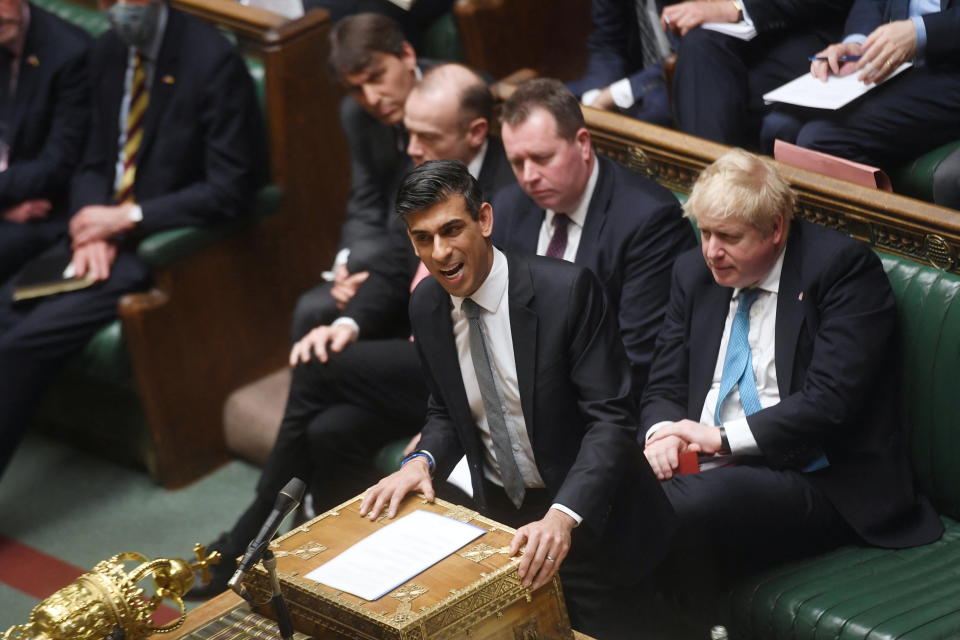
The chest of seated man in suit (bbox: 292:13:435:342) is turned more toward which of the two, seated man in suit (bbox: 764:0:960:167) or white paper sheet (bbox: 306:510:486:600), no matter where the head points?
the white paper sheet

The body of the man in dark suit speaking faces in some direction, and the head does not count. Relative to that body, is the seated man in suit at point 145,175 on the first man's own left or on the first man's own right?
on the first man's own right

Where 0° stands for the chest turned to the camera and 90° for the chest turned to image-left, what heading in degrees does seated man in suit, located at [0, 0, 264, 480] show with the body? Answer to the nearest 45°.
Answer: approximately 45°

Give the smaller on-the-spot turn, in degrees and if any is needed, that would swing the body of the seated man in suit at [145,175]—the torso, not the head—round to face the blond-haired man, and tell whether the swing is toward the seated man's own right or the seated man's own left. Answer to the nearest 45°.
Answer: approximately 90° to the seated man's own left

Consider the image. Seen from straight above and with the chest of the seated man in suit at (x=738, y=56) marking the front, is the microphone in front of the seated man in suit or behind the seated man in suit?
in front

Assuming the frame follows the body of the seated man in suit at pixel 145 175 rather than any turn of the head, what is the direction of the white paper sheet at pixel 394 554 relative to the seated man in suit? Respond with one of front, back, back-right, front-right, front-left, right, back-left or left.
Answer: front-left

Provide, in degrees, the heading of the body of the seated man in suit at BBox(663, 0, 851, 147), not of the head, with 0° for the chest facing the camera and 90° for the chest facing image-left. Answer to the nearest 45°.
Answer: approximately 45°

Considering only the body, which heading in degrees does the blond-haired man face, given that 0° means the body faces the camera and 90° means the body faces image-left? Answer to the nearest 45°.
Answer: approximately 45°

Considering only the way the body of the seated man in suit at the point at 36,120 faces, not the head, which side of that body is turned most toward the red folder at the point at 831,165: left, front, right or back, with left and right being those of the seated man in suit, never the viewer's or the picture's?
left

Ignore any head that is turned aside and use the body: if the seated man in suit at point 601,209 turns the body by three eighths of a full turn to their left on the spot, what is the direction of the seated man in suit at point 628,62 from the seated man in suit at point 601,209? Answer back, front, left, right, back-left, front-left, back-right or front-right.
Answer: left
